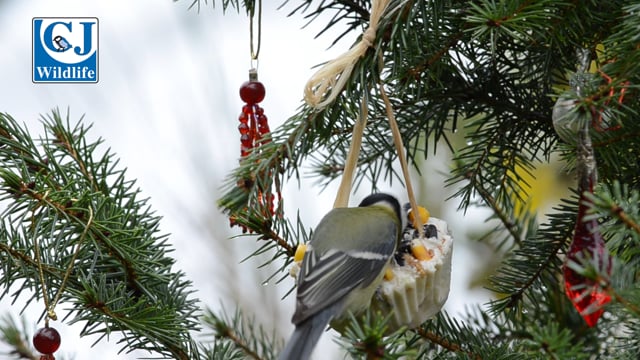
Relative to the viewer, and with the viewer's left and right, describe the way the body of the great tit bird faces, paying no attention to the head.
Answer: facing away from the viewer and to the right of the viewer
